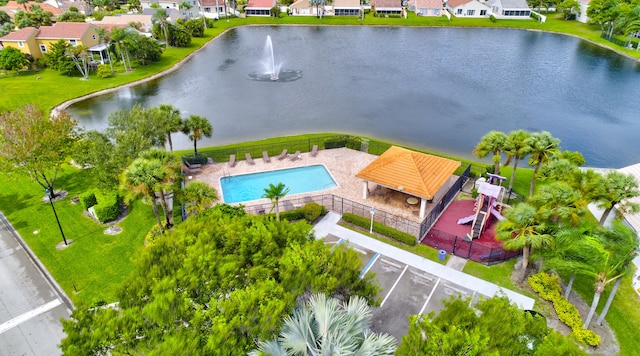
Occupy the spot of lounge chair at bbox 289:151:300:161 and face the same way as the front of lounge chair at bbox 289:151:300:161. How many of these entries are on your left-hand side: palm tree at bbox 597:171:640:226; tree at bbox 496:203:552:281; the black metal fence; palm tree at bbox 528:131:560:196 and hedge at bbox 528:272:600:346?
5

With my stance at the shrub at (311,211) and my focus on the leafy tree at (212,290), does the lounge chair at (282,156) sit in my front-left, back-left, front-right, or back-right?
back-right

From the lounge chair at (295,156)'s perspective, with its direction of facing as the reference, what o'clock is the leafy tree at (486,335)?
The leafy tree is roughly at 10 o'clock from the lounge chair.

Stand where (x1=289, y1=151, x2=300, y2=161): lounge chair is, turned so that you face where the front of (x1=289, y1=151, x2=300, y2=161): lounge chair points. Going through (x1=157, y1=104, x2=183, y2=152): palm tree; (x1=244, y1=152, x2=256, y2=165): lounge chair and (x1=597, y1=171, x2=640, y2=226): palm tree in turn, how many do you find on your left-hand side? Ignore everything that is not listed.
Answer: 1

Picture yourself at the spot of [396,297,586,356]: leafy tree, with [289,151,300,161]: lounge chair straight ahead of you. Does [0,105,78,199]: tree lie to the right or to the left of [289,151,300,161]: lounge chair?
left

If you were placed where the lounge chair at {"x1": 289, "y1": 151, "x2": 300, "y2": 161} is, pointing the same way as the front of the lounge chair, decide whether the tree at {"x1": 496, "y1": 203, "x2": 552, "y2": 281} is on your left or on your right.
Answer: on your left

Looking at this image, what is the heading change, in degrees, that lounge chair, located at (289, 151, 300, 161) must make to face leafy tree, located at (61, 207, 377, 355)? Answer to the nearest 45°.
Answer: approximately 45° to its left

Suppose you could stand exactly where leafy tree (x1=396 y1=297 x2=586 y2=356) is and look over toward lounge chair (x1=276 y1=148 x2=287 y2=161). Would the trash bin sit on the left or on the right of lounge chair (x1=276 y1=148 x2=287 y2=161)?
right

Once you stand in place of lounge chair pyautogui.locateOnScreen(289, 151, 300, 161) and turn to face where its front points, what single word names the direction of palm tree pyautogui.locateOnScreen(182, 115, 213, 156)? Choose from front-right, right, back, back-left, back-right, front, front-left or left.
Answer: front-right

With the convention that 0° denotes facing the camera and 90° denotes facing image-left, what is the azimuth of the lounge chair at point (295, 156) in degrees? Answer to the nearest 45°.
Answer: approximately 45°

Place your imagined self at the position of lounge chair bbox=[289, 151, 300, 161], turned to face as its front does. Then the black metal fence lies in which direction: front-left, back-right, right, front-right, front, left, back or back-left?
left

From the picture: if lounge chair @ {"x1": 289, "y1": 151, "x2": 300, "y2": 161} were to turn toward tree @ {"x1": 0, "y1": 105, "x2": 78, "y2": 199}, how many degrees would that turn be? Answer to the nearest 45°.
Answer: approximately 45° to its right

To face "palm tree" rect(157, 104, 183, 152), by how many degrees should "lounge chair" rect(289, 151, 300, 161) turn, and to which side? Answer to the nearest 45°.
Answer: approximately 45° to its right

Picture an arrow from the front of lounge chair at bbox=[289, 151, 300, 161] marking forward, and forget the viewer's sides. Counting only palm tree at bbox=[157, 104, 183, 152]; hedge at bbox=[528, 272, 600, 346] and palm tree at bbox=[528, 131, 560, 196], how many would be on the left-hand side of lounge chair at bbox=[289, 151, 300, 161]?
2

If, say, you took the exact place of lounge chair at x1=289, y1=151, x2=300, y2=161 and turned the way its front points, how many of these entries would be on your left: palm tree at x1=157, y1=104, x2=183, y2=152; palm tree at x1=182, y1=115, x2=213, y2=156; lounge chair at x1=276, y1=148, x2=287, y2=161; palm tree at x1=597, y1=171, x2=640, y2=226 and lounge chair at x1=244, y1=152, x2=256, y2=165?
1

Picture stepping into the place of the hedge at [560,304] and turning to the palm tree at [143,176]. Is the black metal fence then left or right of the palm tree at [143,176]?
right

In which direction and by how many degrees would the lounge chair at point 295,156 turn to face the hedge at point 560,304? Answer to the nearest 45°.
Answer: approximately 90° to its left
